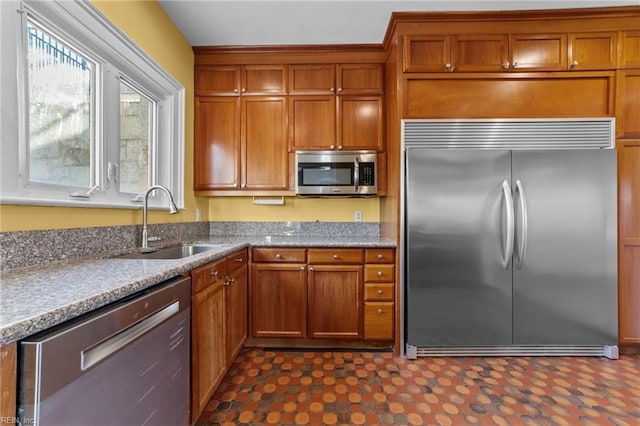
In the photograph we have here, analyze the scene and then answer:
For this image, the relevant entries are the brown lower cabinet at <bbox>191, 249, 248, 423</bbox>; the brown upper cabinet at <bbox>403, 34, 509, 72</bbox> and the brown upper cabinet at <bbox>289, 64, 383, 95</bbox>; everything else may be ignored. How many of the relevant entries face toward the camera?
2

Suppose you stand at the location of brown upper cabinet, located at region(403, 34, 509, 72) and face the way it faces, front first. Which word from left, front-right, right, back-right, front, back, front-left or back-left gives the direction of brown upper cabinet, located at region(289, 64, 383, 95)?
right

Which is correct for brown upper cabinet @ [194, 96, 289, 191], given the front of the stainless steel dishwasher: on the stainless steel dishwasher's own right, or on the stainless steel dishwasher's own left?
on the stainless steel dishwasher's own left

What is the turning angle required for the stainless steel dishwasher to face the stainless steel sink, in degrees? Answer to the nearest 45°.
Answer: approximately 135° to its left

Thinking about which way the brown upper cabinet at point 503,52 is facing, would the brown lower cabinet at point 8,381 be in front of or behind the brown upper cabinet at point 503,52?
in front

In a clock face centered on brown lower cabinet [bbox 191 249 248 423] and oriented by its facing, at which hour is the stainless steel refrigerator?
The stainless steel refrigerator is roughly at 12 o'clock from the brown lower cabinet.

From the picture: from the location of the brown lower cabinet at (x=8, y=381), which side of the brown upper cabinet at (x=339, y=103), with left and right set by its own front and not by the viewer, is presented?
front

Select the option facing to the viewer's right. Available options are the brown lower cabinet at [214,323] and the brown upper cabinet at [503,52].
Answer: the brown lower cabinet

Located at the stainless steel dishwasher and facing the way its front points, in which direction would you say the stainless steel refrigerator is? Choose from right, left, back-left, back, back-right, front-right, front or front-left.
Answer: front-left

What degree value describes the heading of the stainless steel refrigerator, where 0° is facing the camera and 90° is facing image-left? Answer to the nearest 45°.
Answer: approximately 0°

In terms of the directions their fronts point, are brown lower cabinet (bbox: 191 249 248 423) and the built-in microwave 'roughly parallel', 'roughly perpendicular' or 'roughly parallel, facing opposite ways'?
roughly perpendicular

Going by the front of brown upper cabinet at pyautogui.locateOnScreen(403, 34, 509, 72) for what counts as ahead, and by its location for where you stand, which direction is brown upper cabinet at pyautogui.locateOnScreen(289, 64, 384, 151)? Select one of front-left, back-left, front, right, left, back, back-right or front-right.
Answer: right

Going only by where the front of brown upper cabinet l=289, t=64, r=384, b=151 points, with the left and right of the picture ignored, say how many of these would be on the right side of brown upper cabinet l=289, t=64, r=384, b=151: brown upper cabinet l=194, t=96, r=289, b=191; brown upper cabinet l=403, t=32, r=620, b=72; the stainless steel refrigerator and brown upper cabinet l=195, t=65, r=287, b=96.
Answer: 2
